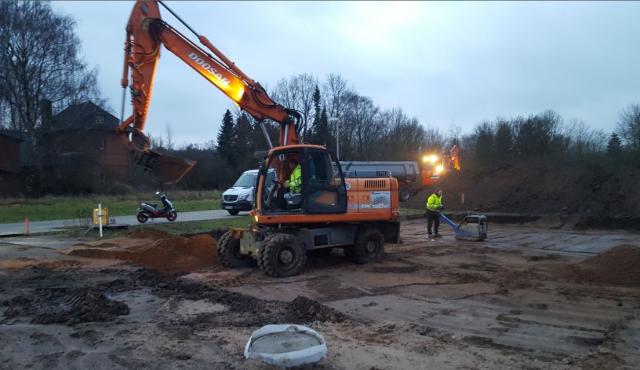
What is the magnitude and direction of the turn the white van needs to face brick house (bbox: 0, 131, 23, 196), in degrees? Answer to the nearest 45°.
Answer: approximately 90° to its right

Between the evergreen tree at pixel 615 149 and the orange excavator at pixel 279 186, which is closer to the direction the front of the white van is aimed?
the orange excavator

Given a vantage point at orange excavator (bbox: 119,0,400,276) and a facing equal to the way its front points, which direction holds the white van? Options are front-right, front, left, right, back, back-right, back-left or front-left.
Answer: back-right

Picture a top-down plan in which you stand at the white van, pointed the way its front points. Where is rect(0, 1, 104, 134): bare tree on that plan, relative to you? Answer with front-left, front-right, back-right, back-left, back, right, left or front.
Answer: right

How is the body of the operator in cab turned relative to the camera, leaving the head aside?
to the viewer's left

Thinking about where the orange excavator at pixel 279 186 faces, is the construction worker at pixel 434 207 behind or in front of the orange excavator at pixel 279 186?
behind

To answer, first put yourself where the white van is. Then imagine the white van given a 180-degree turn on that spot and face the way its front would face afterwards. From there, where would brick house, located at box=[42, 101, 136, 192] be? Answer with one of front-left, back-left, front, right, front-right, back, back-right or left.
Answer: left

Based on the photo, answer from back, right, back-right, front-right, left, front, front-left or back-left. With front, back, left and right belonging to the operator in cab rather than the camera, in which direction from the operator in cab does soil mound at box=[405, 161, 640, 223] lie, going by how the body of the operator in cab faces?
back-right

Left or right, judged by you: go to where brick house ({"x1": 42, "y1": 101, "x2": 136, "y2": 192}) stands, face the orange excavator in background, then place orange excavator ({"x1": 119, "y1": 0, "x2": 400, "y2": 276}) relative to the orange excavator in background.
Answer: right

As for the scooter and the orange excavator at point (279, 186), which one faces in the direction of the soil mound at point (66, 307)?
the orange excavator
